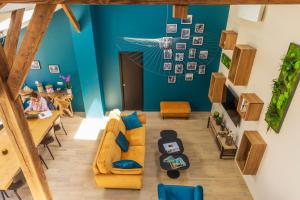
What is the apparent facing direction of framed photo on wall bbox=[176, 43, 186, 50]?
toward the camera

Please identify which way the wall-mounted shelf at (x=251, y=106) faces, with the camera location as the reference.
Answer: facing to the left of the viewer

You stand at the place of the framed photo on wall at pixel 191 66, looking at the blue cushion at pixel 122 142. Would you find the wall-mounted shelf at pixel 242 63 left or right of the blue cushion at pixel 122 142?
left

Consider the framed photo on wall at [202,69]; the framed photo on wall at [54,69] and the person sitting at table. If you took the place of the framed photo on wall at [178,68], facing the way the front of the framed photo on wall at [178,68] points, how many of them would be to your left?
1

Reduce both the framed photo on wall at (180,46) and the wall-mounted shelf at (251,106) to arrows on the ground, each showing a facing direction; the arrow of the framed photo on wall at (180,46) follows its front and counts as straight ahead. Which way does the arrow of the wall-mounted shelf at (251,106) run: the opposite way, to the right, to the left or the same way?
to the right

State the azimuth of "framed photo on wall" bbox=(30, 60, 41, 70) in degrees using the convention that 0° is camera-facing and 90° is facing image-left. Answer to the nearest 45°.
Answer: approximately 0°

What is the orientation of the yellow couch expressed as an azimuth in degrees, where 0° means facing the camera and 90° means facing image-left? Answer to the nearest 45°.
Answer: approximately 270°

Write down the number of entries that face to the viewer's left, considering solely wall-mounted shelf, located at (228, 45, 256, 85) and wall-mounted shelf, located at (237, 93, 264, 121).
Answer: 2

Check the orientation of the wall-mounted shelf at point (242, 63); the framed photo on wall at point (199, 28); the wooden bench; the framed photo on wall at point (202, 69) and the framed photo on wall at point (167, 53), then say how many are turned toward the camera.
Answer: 4

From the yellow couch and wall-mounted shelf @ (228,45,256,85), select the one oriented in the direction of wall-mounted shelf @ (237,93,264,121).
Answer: the yellow couch

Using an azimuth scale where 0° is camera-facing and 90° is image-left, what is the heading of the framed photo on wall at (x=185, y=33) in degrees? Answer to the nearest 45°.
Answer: approximately 0°

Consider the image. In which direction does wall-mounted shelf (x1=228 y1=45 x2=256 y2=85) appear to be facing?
to the viewer's left

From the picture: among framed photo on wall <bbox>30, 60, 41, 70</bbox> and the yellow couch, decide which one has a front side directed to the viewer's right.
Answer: the yellow couch

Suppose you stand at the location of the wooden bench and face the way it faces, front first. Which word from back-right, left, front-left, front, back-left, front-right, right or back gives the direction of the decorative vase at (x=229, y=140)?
front-left

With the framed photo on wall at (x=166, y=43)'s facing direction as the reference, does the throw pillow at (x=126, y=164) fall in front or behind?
in front
